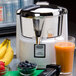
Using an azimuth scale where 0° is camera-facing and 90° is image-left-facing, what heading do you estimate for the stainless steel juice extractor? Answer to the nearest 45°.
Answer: approximately 0°

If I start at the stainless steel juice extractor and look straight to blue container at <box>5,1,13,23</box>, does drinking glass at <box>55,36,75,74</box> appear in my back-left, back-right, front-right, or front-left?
back-right

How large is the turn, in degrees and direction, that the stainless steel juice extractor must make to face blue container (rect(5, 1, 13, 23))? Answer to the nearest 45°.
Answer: approximately 180°
